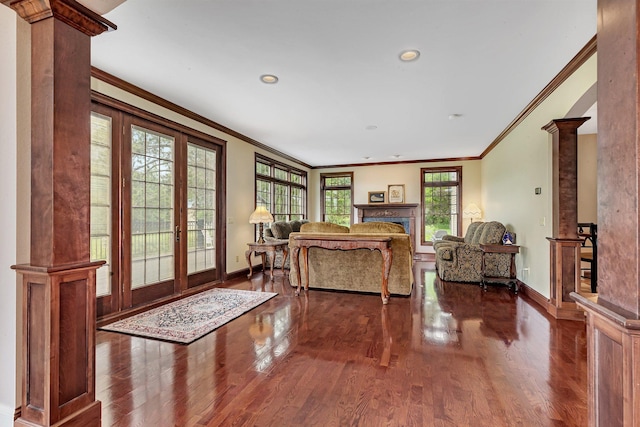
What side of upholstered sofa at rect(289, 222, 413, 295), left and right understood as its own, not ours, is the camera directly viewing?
back

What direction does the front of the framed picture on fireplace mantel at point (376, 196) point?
toward the camera

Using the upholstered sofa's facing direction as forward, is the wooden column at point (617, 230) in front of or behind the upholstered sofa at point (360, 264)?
behind

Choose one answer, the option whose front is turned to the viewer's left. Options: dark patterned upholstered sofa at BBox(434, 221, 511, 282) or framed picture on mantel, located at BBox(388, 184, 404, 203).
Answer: the dark patterned upholstered sofa

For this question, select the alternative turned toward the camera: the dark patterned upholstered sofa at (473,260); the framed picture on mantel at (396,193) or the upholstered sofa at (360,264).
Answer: the framed picture on mantel

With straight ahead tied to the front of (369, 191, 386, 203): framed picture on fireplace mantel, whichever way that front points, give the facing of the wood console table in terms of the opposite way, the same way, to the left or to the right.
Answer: the same way

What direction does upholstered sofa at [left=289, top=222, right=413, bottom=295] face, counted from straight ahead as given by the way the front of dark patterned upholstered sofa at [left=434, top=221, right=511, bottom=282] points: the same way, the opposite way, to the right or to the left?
to the right

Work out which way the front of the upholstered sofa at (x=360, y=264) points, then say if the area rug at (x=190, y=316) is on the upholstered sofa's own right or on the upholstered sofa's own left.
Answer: on the upholstered sofa's own left

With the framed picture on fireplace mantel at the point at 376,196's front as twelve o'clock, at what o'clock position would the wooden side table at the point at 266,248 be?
The wooden side table is roughly at 1 o'clock from the framed picture on fireplace mantel.

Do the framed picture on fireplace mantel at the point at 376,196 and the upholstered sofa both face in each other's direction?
yes

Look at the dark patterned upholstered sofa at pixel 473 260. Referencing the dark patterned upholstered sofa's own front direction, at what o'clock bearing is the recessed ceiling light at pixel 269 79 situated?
The recessed ceiling light is roughly at 10 o'clock from the dark patterned upholstered sofa.

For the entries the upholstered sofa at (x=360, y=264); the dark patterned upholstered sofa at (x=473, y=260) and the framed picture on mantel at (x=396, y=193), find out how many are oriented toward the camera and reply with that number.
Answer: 1

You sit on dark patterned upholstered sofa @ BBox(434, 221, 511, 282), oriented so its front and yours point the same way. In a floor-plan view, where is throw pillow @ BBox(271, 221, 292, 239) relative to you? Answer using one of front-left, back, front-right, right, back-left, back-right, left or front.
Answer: front

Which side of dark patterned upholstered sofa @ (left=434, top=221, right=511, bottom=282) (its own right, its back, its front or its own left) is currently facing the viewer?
left

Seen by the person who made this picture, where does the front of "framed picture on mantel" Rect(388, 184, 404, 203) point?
facing the viewer

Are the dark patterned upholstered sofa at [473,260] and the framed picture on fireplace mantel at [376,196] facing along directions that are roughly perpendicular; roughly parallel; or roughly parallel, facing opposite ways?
roughly perpendicular

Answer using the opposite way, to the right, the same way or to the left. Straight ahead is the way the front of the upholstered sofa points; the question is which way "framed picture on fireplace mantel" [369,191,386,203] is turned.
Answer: the opposite way

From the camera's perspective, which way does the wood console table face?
toward the camera

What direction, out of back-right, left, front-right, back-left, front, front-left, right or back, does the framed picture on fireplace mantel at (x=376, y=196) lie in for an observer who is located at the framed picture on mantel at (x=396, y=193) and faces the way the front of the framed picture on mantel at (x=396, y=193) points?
right

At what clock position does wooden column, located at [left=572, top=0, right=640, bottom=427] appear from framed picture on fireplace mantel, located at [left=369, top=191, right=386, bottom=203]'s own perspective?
The wooden column is roughly at 12 o'clock from the framed picture on fireplace mantel.
